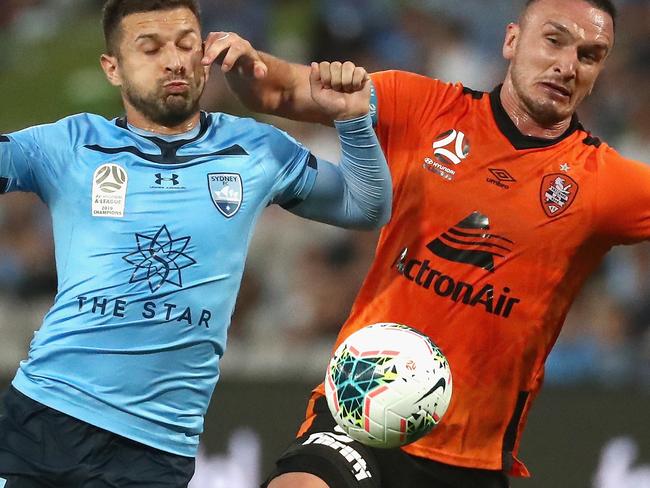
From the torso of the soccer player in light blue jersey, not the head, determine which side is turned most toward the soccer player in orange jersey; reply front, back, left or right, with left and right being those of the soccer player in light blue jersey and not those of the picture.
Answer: left

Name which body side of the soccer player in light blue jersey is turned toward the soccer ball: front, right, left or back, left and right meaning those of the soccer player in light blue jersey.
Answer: left

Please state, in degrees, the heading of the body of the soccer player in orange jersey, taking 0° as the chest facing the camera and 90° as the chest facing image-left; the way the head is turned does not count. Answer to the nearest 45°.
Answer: approximately 0°

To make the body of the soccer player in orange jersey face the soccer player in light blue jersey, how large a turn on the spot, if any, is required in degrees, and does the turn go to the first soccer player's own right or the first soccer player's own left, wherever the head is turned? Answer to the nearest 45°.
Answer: approximately 45° to the first soccer player's own right

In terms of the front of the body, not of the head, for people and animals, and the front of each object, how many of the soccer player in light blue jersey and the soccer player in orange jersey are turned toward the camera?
2

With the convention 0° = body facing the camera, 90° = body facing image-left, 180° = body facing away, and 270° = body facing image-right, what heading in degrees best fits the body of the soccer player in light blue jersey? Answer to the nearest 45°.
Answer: approximately 0°
